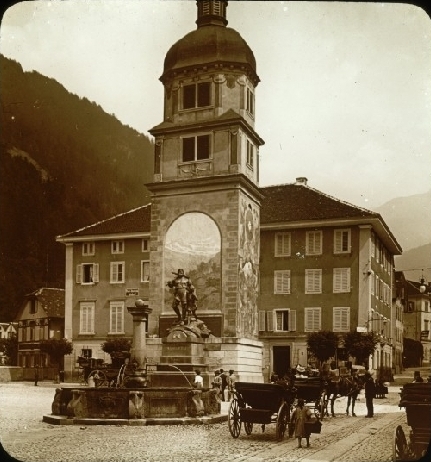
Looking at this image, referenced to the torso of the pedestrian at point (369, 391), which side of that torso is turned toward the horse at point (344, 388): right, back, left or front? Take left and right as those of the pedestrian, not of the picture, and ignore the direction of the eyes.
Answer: front

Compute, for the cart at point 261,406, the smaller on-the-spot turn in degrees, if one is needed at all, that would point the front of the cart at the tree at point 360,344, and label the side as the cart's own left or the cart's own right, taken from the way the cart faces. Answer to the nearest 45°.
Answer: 0° — it already faces it

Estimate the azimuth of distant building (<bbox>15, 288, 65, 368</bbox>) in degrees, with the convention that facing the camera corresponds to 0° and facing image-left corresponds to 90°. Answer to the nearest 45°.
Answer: approximately 45°
